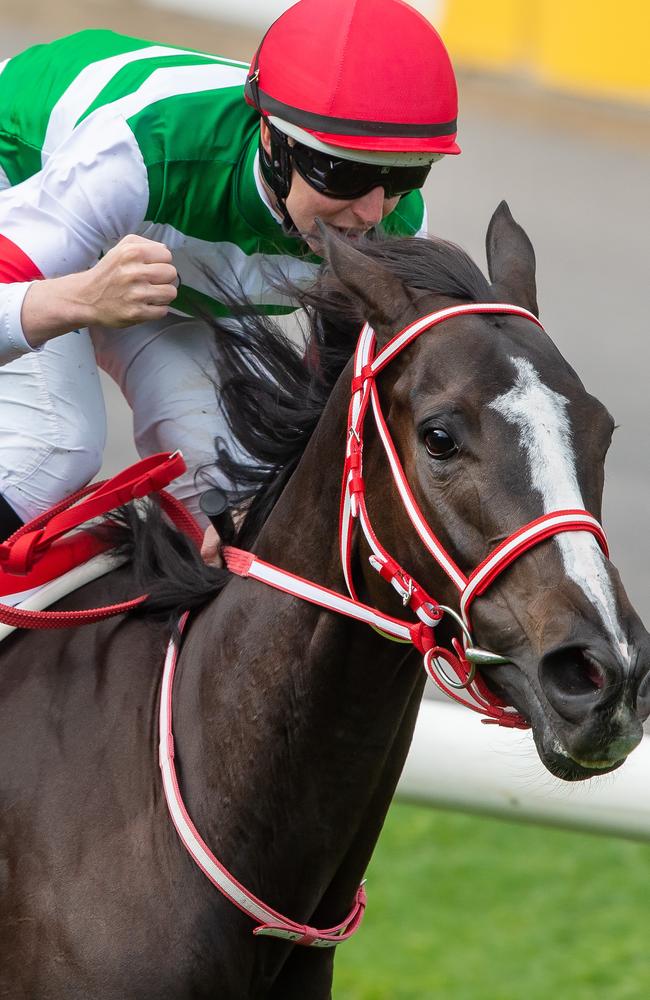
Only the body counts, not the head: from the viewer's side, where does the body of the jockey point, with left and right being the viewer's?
facing the viewer and to the right of the viewer

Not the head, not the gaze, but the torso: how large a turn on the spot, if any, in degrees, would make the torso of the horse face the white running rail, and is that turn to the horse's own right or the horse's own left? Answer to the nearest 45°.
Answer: approximately 90° to the horse's own left
